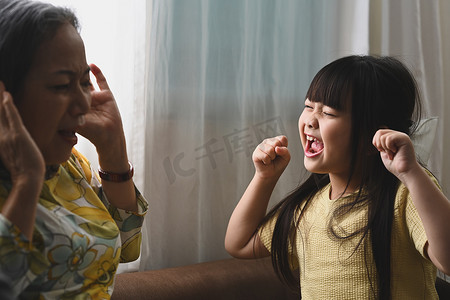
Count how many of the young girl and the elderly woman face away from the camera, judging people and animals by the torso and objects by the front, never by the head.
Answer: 0

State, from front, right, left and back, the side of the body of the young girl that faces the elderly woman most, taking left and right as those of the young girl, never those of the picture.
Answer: front

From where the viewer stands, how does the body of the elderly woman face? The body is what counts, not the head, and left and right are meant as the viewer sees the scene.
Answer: facing the viewer and to the right of the viewer

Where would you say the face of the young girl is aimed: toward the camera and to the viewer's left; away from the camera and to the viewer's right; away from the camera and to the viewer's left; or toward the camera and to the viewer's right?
toward the camera and to the viewer's left

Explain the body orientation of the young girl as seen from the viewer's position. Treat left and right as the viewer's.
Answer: facing the viewer and to the left of the viewer
